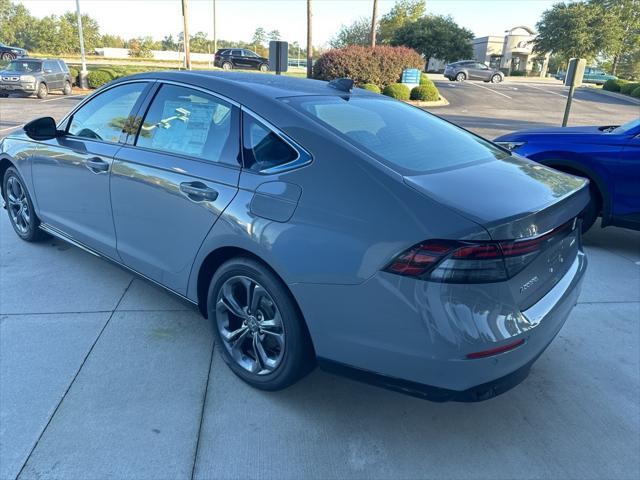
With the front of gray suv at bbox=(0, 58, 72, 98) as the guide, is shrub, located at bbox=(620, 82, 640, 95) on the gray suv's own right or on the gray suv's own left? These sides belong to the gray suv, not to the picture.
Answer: on the gray suv's own left

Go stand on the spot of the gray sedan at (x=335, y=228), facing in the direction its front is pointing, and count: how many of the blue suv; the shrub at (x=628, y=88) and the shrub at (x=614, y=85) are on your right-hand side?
3

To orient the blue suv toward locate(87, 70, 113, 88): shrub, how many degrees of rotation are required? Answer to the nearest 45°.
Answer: approximately 45° to its right

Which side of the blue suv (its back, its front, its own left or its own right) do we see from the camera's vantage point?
left

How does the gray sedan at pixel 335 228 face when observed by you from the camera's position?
facing away from the viewer and to the left of the viewer

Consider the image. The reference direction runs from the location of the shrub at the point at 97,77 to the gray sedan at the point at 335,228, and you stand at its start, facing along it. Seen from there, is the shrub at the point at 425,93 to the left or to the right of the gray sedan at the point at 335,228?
left

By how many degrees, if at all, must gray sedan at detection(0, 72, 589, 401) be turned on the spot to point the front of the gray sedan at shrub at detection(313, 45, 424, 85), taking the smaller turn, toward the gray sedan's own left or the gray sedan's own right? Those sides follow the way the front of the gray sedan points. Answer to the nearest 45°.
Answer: approximately 45° to the gray sedan's own right

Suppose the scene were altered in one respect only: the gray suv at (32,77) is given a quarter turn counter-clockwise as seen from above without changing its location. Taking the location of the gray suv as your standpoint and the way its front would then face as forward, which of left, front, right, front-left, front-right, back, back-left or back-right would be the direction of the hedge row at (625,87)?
front-left

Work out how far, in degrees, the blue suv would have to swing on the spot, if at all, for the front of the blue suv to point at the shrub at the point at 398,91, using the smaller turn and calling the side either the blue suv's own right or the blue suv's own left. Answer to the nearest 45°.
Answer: approximately 45° to the blue suv's own right

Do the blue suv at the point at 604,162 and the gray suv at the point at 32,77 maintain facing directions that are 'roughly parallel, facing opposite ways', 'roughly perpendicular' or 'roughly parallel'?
roughly perpendicular

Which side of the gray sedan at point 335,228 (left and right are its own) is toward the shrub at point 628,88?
right

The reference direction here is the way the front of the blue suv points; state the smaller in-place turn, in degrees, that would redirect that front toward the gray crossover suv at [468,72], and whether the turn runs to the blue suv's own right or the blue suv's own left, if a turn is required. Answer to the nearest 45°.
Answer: approximately 90° to the blue suv's own right
